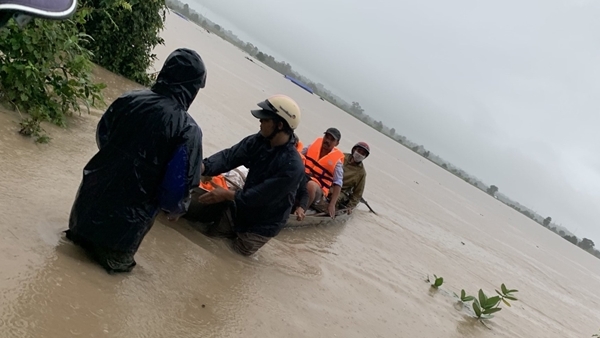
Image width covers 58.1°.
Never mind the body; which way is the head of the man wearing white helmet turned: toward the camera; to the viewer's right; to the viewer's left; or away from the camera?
to the viewer's left

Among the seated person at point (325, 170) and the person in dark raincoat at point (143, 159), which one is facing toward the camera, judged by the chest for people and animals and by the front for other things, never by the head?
the seated person

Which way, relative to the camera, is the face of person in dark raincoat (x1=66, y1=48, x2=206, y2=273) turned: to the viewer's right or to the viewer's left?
to the viewer's right

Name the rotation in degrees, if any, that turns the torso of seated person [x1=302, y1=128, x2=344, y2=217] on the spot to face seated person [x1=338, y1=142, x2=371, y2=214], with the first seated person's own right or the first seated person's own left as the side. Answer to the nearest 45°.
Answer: approximately 135° to the first seated person's own left

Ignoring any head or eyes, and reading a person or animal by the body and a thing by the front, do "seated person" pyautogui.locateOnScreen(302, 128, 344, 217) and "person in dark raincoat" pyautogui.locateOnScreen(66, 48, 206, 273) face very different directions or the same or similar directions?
very different directions

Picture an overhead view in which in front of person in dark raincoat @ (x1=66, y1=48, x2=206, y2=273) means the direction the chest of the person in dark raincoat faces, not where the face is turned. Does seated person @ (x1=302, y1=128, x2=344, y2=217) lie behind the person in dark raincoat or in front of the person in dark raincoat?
in front

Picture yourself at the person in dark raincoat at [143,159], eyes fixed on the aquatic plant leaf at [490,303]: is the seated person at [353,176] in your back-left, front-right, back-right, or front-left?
front-left

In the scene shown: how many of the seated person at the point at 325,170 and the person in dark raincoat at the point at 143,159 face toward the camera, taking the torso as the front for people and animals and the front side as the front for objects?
1

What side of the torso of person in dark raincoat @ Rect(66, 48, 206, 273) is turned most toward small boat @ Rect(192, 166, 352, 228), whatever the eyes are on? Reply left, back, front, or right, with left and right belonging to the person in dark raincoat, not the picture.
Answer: front

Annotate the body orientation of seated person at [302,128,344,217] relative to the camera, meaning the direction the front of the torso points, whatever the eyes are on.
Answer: toward the camera

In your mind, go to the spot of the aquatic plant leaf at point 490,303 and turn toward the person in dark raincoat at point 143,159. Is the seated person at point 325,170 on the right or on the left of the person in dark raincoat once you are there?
right

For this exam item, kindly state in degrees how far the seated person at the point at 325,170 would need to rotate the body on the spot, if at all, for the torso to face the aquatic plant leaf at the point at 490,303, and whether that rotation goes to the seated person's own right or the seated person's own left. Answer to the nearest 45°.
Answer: approximately 90° to the seated person's own left

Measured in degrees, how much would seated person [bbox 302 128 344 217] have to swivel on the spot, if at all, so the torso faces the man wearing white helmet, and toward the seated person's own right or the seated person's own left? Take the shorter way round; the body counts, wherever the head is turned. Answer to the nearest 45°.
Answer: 0° — they already face them

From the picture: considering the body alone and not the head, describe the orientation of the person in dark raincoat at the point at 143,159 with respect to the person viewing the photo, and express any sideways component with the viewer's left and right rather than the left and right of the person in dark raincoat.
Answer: facing away from the viewer and to the right of the viewer

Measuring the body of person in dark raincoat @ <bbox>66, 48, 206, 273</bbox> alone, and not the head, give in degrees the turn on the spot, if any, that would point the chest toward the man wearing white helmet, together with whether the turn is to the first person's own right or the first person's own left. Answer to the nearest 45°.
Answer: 0° — they already face them

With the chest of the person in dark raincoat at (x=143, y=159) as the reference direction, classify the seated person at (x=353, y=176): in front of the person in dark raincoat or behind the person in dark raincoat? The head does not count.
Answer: in front
